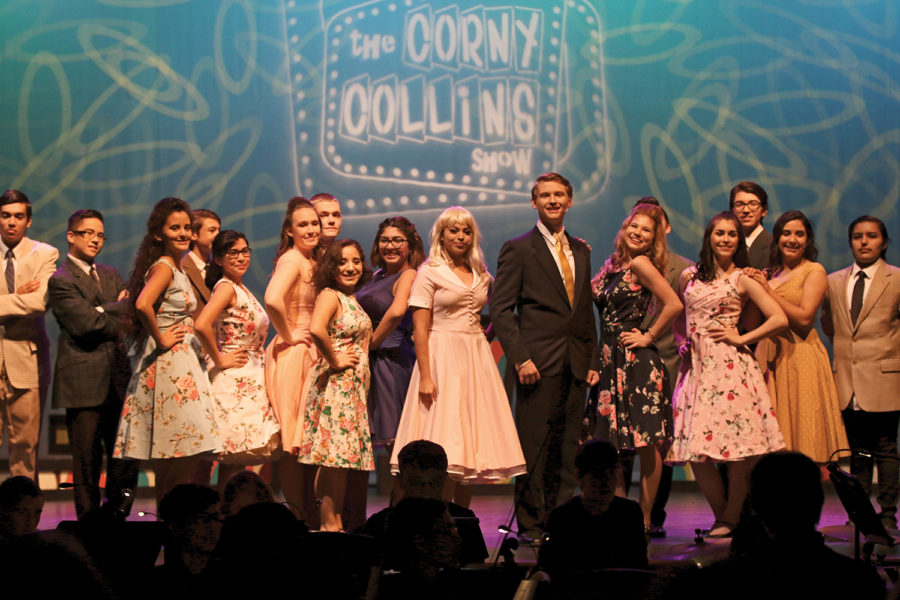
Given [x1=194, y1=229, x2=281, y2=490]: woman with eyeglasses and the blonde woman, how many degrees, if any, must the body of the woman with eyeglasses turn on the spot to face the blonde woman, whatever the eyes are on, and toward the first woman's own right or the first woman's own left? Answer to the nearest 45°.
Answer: approximately 45° to the first woman's own left

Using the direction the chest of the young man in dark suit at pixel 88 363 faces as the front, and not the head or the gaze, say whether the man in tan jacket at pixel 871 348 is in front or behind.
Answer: in front

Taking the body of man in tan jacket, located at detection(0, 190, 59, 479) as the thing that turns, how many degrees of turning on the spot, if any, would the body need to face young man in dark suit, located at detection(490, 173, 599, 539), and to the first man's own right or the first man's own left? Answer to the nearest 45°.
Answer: approximately 45° to the first man's own left

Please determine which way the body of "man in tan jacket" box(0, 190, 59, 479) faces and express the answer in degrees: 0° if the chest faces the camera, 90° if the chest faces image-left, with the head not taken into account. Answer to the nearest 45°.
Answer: approximately 0°

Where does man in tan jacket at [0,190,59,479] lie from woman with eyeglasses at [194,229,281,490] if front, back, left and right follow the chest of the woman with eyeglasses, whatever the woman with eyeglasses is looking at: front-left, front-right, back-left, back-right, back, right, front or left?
back

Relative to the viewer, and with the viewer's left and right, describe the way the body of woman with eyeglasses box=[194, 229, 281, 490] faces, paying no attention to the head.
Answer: facing the viewer and to the right of the viewer

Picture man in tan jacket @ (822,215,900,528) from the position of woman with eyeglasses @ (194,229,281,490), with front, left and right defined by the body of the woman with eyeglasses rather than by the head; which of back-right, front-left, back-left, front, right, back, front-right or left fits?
front-left

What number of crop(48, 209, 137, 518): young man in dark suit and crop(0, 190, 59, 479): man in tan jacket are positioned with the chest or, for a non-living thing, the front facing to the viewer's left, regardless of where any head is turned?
0

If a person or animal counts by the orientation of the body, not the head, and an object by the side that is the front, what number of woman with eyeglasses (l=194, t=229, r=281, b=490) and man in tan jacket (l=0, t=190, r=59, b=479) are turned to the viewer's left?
0
